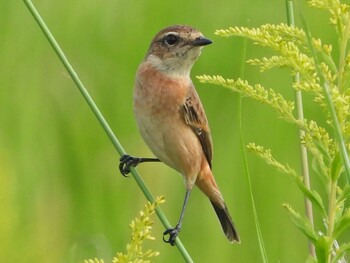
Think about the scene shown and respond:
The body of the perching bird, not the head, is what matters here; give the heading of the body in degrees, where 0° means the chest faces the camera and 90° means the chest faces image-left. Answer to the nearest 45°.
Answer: approximately 45°

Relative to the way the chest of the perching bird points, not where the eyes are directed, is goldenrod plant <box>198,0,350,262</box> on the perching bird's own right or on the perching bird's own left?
on the perching bird's own left

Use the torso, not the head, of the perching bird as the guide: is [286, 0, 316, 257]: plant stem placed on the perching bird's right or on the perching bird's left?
on the perching bird's left
